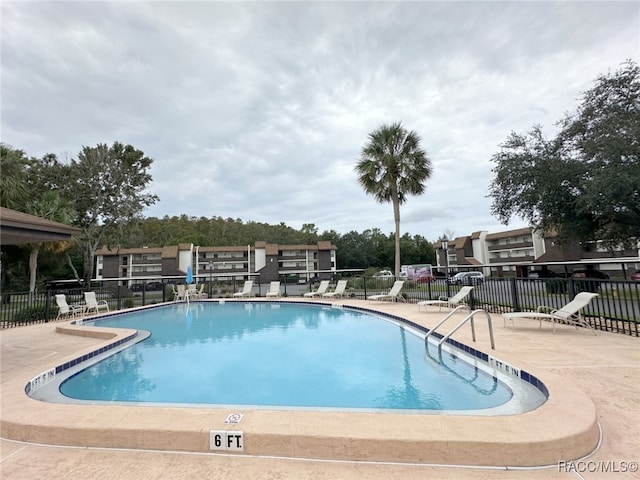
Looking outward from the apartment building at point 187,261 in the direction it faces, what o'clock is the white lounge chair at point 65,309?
The white lounge chair is roughly at 12 o'clock from the apartment building.

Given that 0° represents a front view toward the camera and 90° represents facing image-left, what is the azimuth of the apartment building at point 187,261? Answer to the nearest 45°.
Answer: approximately 0°

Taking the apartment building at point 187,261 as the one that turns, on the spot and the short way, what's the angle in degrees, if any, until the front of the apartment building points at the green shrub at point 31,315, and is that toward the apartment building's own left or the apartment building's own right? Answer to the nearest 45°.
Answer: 0° — it already faces it
